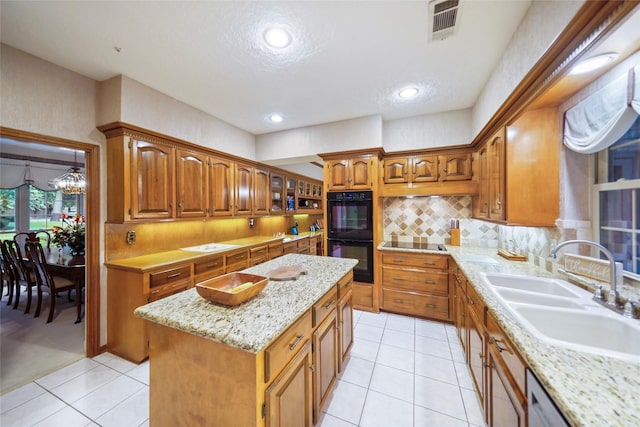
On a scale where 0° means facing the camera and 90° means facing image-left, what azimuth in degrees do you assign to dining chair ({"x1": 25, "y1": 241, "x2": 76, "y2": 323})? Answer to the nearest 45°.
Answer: approximately 225°

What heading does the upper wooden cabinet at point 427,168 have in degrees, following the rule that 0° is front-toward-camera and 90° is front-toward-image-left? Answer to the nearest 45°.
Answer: approximately 0°

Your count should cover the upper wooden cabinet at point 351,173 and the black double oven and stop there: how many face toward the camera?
2

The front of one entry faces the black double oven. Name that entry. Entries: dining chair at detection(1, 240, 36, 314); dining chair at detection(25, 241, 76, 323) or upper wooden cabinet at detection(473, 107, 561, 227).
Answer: the upper wooden cabinet

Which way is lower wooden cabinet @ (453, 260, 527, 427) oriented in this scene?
to the viewer's left

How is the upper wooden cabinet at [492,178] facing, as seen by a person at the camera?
facing to the left of the viewer

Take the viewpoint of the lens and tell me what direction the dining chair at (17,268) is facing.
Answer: facing away from the viewer and to the right of the viewer

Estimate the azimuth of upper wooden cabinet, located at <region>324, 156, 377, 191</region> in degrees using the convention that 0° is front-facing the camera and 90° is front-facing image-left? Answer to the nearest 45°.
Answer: approximately 0°

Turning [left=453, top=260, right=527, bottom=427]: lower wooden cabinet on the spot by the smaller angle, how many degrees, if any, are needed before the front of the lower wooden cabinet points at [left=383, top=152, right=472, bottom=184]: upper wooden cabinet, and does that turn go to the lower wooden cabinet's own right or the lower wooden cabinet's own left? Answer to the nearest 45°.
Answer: approximately 90° to the lower wooden cabinet's own right

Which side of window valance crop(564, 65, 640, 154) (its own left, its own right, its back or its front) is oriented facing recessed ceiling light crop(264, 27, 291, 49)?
front

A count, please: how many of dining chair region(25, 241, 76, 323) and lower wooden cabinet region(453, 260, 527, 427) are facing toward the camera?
0

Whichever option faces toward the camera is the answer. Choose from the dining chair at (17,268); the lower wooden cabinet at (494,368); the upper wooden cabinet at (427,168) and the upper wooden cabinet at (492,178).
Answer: the upper wooden cabinet at (427,168)
